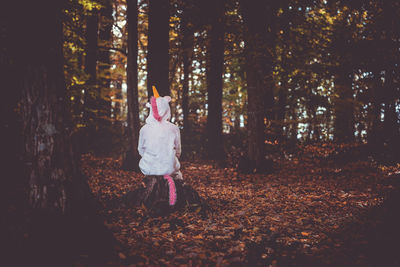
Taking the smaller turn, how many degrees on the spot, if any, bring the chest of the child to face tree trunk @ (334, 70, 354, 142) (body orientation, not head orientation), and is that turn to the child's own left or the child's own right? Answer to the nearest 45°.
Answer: approximately 45° to the child's own right

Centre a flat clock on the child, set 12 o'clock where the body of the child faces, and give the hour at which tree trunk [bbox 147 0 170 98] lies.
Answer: The tree trunk is roughly at 12 o'clock from the child.

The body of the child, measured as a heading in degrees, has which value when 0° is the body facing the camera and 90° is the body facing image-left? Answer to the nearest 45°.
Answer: approximately 180°

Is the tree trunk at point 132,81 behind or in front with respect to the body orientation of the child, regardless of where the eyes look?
in front

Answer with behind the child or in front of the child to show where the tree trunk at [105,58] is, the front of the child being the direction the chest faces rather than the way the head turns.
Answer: in front

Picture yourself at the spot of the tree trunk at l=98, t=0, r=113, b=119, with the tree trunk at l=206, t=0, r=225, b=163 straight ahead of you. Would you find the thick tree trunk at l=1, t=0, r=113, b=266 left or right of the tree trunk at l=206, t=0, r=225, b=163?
right

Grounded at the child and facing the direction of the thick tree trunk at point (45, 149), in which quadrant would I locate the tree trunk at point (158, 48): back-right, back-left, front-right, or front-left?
back-right

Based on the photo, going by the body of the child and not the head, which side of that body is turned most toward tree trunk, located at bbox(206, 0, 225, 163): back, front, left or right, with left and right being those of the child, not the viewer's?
front

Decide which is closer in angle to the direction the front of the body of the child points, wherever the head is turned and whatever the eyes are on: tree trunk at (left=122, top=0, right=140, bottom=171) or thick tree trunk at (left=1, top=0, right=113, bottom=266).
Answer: the tree trunk
